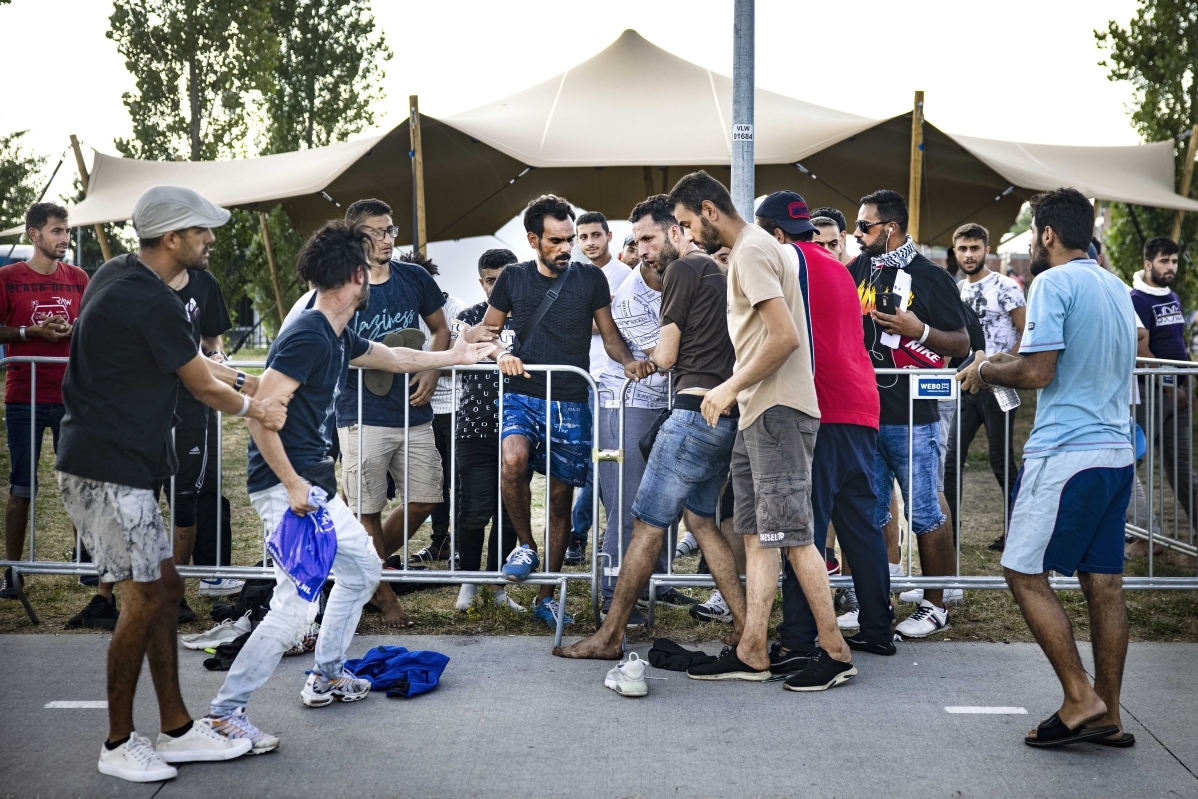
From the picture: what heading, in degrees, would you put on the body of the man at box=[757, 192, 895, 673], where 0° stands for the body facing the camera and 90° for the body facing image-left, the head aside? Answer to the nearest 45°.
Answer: approximately 135°

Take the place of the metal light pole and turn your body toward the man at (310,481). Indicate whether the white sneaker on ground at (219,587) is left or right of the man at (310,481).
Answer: right

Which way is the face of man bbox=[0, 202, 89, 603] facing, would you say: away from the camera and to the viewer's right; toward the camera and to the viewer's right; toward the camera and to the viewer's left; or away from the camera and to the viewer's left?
toward the camera and to the viewer's right

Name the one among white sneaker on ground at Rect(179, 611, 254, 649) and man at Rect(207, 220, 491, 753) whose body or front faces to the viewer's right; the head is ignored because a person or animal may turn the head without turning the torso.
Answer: the man

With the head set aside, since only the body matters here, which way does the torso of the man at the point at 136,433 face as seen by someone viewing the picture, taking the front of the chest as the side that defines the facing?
to the viewer's right

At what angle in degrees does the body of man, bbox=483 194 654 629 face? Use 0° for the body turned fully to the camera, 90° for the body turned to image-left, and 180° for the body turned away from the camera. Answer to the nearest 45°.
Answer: approximately 0°

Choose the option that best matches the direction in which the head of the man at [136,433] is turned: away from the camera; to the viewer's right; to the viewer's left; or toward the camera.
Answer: to the viewer's right

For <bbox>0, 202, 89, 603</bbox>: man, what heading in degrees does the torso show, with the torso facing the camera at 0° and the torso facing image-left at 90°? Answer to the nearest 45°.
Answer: approximately 315°

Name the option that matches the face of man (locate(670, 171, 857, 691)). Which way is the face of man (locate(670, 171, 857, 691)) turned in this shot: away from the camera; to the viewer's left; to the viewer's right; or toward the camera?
to the viewer's left

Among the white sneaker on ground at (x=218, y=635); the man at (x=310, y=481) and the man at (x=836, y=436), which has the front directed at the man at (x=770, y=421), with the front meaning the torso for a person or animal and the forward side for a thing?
the man at (x=310, y=481)
